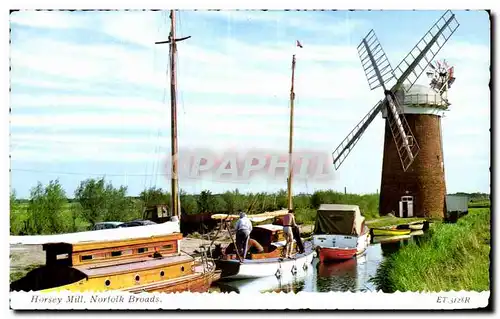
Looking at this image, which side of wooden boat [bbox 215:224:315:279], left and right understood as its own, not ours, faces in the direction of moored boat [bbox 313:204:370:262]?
front

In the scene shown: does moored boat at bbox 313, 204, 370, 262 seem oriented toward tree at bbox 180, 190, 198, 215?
no

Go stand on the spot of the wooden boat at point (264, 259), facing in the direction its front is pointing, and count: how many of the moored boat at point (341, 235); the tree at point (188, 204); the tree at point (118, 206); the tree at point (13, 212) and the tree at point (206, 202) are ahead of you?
1

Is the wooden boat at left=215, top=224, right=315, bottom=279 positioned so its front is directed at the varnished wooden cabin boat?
no

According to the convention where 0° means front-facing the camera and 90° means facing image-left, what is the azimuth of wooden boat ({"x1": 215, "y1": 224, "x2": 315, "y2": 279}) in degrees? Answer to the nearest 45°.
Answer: approximately 225°

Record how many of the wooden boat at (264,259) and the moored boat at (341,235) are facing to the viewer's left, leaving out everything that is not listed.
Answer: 0

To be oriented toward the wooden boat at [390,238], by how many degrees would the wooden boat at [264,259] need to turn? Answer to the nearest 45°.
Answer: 0° — it already faces it

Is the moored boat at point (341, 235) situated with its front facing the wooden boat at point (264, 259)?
no
